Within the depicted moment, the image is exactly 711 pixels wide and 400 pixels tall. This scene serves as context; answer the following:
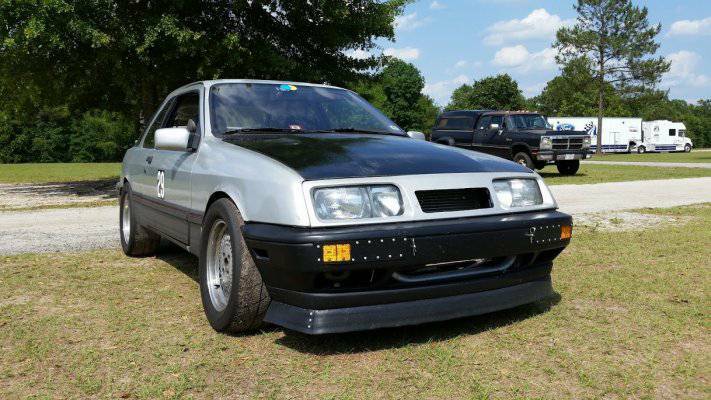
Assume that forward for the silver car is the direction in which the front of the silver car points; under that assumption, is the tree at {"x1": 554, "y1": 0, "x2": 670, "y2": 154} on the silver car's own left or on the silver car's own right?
on the silver car's own left

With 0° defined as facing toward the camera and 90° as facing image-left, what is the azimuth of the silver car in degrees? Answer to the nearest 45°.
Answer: approximately 315°
